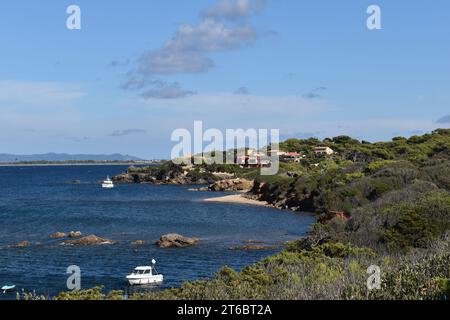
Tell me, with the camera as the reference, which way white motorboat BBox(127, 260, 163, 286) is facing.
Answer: facing to the left of the viewer

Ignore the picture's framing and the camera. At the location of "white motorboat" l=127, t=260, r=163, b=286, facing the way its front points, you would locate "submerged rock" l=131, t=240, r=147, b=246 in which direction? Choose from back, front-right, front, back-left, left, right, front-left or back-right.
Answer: right

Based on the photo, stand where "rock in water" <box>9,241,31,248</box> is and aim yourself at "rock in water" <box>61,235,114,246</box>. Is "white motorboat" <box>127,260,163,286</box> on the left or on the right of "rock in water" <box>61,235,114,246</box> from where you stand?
right

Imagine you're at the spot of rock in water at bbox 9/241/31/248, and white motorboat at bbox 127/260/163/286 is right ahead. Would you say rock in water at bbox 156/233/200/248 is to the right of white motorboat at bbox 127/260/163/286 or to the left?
left

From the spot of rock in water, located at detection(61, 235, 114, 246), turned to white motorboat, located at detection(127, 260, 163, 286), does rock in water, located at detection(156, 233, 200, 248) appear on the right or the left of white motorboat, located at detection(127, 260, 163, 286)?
left

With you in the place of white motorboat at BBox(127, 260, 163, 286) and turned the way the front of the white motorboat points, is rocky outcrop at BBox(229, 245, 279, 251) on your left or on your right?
on your right

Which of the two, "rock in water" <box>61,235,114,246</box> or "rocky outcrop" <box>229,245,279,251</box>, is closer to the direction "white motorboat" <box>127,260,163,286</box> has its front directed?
the rock in water

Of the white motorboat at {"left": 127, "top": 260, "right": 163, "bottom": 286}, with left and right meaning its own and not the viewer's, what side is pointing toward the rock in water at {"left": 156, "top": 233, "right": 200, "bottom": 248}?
right

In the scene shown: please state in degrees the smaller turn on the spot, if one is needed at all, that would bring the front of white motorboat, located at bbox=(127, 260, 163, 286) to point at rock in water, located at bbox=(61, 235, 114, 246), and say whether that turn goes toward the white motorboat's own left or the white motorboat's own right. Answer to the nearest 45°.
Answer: approximately 90° to the white motorboat's own right

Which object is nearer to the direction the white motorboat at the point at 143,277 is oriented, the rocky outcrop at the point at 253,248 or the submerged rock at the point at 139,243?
the submerged rock

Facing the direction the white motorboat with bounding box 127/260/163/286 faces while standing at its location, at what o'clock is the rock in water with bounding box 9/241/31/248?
The rock in water is roughly at 2 o'clock from the white motorboat.
